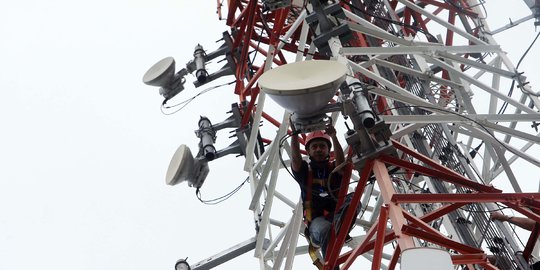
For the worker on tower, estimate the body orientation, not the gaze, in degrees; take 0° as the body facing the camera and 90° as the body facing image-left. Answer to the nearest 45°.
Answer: approximately 0°
